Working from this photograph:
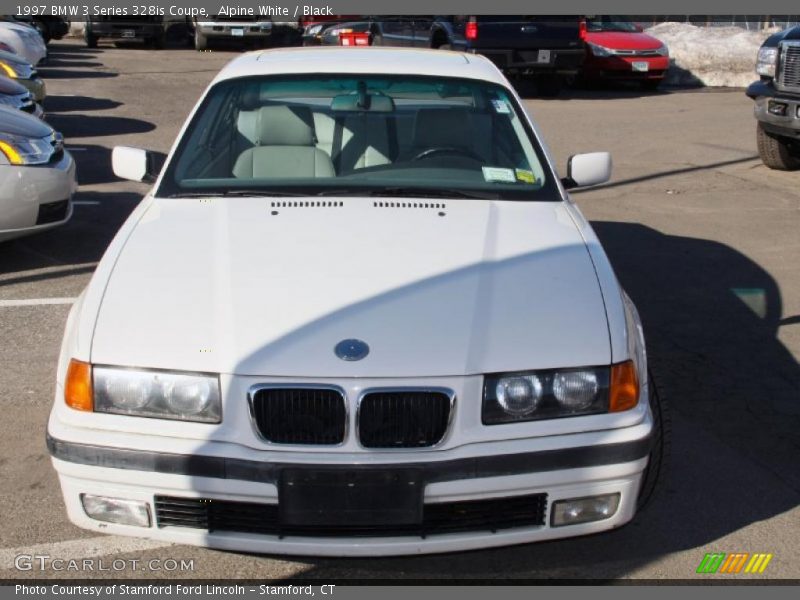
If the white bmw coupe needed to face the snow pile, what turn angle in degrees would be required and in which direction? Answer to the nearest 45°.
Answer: approximately 180°

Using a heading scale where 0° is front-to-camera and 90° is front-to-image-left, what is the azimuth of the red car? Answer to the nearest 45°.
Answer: approximately 315°

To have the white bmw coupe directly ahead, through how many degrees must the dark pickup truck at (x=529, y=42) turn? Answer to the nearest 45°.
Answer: approximately 135° to its left

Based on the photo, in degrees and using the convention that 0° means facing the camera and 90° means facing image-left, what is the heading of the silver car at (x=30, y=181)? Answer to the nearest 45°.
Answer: approximately 315°

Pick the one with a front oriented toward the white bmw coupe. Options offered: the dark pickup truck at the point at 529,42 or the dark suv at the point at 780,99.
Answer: the dark suv at the point at 780,99

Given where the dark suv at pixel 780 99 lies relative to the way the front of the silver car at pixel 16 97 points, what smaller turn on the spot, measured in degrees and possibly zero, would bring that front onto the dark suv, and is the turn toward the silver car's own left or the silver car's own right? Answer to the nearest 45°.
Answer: approximately 45° to the silver car's own left

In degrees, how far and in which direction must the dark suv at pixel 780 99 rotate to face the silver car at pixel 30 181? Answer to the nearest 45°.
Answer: approximately 45° to its right

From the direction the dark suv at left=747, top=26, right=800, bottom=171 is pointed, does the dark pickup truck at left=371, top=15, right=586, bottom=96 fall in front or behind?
behind

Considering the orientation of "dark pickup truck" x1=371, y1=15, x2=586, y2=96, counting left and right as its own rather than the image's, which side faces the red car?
right

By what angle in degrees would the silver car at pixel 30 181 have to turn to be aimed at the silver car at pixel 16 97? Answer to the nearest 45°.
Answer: approximately 135° to its left

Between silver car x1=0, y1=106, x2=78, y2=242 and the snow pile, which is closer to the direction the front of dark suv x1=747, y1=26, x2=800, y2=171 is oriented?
the silver car

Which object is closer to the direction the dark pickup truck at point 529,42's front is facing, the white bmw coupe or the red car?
the red car

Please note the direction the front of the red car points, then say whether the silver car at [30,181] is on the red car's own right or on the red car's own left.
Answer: on the red car's own right
